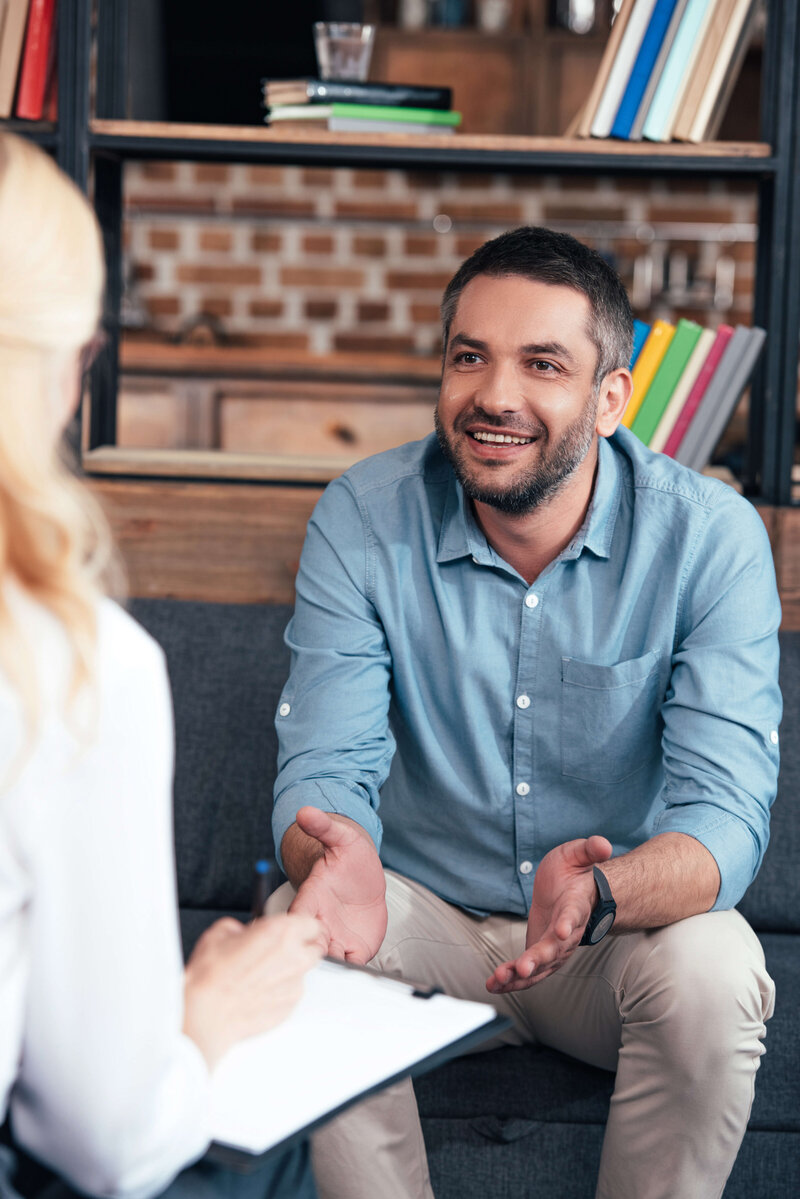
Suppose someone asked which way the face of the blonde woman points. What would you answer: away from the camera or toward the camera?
away from the camera

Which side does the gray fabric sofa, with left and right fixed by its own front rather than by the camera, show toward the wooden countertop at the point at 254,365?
back

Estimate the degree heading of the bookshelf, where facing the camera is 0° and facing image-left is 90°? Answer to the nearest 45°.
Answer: approximately 0°

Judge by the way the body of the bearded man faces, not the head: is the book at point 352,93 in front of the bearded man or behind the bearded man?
behind

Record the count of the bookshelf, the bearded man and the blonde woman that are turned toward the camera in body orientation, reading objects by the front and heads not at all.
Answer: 2

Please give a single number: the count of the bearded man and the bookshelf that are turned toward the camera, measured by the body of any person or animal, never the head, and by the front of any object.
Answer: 2

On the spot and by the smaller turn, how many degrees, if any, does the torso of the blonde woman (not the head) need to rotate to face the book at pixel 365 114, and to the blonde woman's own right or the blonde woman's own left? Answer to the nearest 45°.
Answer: approximately 45° to the blonde woman's own left

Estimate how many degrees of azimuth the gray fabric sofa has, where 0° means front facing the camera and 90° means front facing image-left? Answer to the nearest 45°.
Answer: approximately 0°

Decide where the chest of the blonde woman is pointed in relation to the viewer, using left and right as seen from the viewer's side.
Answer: facing away from the viewer and to the right of the viewer
